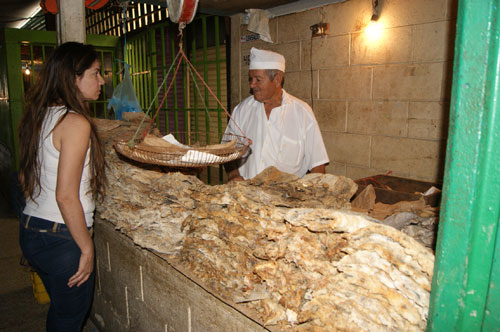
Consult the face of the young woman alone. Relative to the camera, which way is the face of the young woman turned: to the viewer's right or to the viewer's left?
to the viewer's right

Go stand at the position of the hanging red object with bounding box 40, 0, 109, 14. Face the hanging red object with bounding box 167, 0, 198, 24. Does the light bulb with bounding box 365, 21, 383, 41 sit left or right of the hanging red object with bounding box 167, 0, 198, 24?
left

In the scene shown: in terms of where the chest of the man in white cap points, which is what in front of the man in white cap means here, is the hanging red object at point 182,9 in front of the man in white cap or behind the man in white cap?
in front

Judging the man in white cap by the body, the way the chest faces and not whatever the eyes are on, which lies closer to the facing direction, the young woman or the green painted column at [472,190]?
the young woman

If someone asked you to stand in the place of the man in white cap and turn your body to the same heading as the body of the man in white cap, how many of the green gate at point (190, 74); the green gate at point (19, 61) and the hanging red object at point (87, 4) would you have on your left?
0

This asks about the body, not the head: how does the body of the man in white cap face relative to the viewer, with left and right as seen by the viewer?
facing the viewer and to the left of the viewer

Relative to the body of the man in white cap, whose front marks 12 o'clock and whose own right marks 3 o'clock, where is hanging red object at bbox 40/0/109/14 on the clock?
The hanging red object is roughly at 2 o'clock from the man in white cap.

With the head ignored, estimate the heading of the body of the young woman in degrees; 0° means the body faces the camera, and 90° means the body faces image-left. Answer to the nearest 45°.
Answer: approximately 225°

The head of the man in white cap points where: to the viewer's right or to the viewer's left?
to the viewer's left

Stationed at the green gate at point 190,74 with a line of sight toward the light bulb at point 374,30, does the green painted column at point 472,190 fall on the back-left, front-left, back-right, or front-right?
front-right

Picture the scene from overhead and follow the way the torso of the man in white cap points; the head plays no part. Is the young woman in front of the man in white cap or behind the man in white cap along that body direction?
in front

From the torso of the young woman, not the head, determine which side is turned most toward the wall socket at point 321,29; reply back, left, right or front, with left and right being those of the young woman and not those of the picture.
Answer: front

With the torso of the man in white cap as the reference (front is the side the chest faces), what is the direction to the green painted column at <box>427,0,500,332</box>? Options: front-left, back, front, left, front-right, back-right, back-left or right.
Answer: front-left
